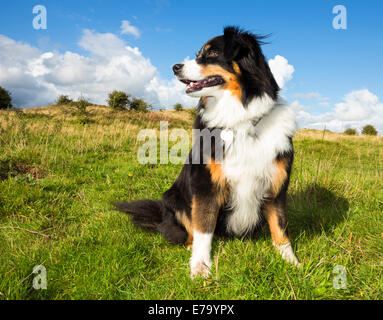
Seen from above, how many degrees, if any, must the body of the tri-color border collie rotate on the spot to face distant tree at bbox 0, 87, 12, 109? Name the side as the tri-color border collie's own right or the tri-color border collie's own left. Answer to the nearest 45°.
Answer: approximately 180°

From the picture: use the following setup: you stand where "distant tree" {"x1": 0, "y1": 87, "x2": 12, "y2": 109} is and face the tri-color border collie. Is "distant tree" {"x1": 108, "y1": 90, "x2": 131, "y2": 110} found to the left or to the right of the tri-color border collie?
left

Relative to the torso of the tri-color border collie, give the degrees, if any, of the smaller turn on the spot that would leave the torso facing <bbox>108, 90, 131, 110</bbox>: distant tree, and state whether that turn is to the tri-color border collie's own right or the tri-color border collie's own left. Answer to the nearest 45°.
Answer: approximately 135° to the tri-color border collie's own left

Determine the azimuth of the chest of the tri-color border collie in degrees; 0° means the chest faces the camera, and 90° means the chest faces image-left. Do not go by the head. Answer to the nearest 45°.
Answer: approximately 315°
